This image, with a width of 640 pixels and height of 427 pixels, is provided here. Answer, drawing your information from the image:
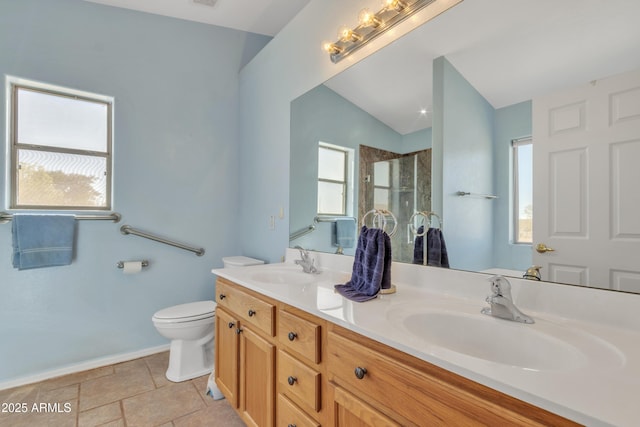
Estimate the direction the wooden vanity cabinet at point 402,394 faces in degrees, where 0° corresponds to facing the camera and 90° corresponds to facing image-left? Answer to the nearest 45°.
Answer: approximately 45°

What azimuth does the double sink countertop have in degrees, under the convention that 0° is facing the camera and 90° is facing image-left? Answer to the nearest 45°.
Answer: approximately 45°

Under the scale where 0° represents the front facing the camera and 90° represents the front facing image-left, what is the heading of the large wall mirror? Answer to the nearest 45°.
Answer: approximately 45°
